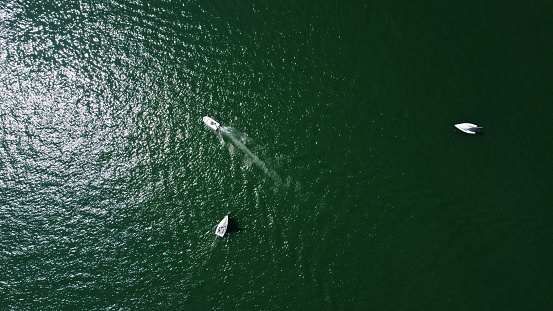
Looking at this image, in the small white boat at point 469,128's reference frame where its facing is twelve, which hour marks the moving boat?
The moving boat is roughly at 11 o'clock from the small white boat.

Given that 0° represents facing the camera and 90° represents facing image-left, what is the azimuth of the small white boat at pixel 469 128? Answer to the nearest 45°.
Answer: approximately 90°

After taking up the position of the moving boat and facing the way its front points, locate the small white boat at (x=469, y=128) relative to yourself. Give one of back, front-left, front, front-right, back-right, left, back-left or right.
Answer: back-right

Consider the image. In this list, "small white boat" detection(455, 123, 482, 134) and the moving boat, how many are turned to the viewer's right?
0

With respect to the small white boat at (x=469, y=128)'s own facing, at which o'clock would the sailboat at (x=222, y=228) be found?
The sailboat is roughly at 11 o'clock from the small white boat.

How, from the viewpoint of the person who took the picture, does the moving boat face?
facing away from the viewer and to the left of the viewer
